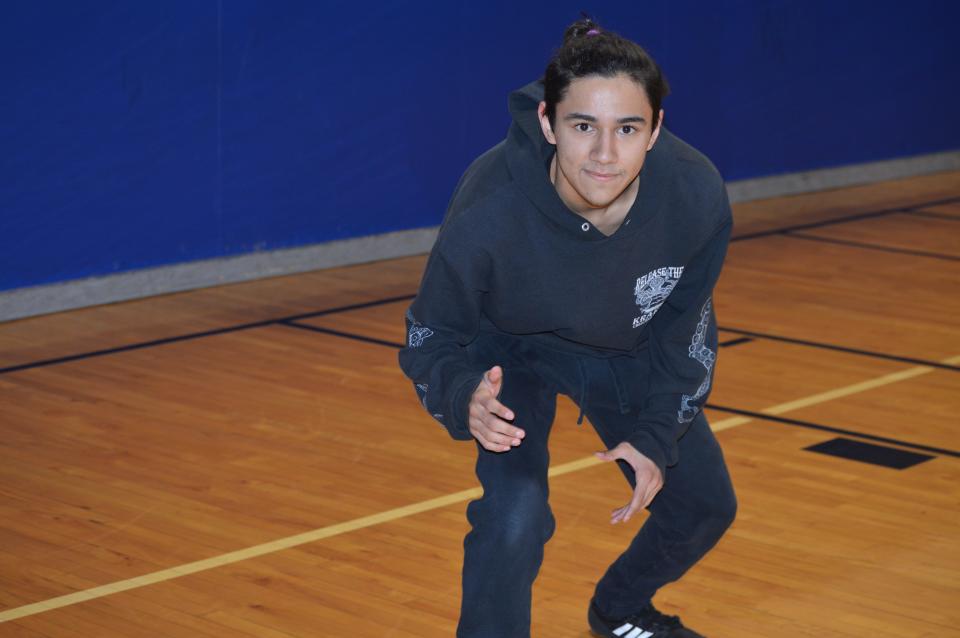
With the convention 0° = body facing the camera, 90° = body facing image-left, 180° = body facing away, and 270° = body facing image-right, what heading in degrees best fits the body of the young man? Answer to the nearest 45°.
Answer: approximately 0°
